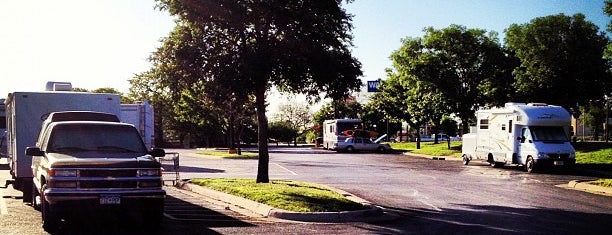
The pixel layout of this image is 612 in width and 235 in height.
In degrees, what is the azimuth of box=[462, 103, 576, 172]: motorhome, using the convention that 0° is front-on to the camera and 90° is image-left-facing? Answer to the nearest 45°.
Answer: approximately 315°

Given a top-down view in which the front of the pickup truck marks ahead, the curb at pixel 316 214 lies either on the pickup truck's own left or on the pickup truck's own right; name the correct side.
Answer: on the pickup truck's own left

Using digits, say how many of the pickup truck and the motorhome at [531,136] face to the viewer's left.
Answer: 0

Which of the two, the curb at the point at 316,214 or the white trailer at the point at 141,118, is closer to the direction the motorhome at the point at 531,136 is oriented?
the curb

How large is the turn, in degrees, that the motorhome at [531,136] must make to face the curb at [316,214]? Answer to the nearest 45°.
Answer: approximately 45° to its right

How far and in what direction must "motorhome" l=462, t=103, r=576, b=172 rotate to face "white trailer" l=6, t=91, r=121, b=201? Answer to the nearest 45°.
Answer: approximately 90° to its right

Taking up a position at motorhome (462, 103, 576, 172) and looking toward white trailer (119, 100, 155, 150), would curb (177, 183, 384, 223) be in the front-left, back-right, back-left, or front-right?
front-left

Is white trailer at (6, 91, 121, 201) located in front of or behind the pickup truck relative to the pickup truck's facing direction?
behind

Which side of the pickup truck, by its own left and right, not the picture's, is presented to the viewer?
front

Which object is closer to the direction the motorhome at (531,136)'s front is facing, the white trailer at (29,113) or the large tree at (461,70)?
the white trailer

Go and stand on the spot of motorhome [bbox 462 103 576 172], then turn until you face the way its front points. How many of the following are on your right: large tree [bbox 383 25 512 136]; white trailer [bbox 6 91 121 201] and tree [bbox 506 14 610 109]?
1

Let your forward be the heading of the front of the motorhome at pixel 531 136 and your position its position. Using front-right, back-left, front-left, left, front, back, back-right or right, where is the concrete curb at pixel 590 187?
front-right

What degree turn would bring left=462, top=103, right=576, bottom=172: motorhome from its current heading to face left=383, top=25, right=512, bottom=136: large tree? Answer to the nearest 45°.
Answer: approximately 135° to its left

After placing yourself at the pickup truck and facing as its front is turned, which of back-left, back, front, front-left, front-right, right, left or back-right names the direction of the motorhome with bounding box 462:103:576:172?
back-left
